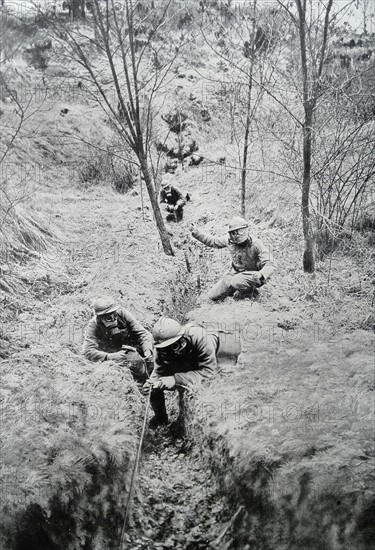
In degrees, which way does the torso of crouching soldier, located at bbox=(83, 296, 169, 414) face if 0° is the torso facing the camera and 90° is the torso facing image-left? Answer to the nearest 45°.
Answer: approximately 315°

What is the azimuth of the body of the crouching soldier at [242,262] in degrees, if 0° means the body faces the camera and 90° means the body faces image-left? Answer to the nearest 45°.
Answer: approximately 45°

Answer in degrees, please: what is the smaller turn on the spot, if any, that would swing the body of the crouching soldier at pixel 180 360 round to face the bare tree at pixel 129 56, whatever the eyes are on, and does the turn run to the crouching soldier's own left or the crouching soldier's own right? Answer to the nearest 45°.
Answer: approximately 135° to the crouching soldier's own right

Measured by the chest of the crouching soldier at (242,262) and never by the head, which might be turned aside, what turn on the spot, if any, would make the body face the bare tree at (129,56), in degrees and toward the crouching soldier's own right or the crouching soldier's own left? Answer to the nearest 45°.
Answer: approximately 90° to the crouching soldier's own right

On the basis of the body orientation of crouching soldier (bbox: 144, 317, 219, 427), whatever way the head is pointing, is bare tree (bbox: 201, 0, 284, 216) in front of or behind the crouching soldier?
behind

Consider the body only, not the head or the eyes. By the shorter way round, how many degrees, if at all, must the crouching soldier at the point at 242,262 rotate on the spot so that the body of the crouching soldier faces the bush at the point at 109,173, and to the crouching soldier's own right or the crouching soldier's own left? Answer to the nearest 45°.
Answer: approximately 90° to the crouching soldier's own right

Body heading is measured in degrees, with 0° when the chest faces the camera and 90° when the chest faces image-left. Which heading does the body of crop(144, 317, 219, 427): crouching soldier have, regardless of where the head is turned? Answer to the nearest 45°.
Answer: approximately 45°

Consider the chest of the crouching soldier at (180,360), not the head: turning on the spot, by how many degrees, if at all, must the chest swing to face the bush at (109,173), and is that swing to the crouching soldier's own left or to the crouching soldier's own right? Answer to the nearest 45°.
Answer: approximately 135° to the crouching soldier's own right

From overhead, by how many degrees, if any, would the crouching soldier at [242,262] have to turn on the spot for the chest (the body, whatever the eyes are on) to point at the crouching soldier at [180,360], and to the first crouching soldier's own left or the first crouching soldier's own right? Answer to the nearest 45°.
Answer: approximately 45° to the first crouching soldier's own left
